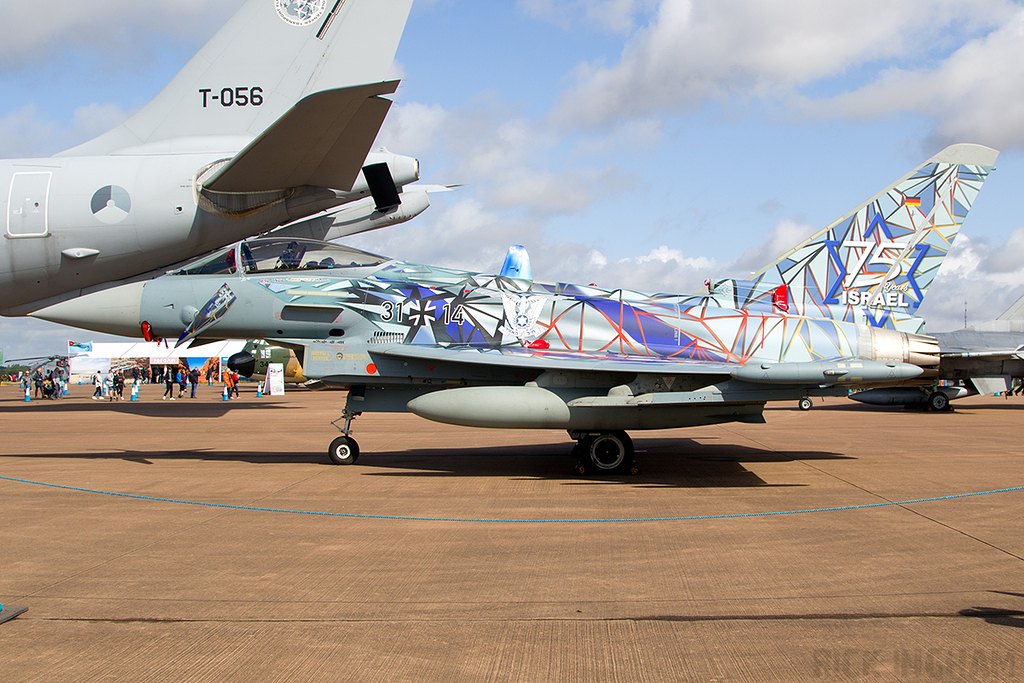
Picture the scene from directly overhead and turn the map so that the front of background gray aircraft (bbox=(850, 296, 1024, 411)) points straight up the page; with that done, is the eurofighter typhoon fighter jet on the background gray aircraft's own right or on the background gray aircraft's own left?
on the background gray aircraft's own left

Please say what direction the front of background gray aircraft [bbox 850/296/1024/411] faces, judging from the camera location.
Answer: facing to the left of the viewer

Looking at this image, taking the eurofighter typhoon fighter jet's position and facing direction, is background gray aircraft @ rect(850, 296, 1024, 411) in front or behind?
behind

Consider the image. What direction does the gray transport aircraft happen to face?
to the viewer's left

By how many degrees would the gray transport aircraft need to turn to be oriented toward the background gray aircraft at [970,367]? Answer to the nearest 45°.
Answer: approximately 180°

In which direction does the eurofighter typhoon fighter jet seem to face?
to the viewer's left

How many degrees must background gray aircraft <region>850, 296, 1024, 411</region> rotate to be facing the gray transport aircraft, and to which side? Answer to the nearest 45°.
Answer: approximately 45° to its left

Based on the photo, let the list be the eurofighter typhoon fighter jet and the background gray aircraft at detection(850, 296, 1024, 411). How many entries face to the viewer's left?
2
